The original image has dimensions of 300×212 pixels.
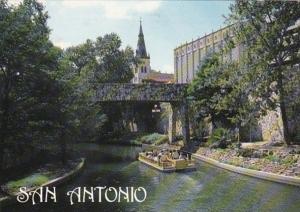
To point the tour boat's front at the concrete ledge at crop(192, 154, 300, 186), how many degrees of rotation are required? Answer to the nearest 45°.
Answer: approximately 180°
